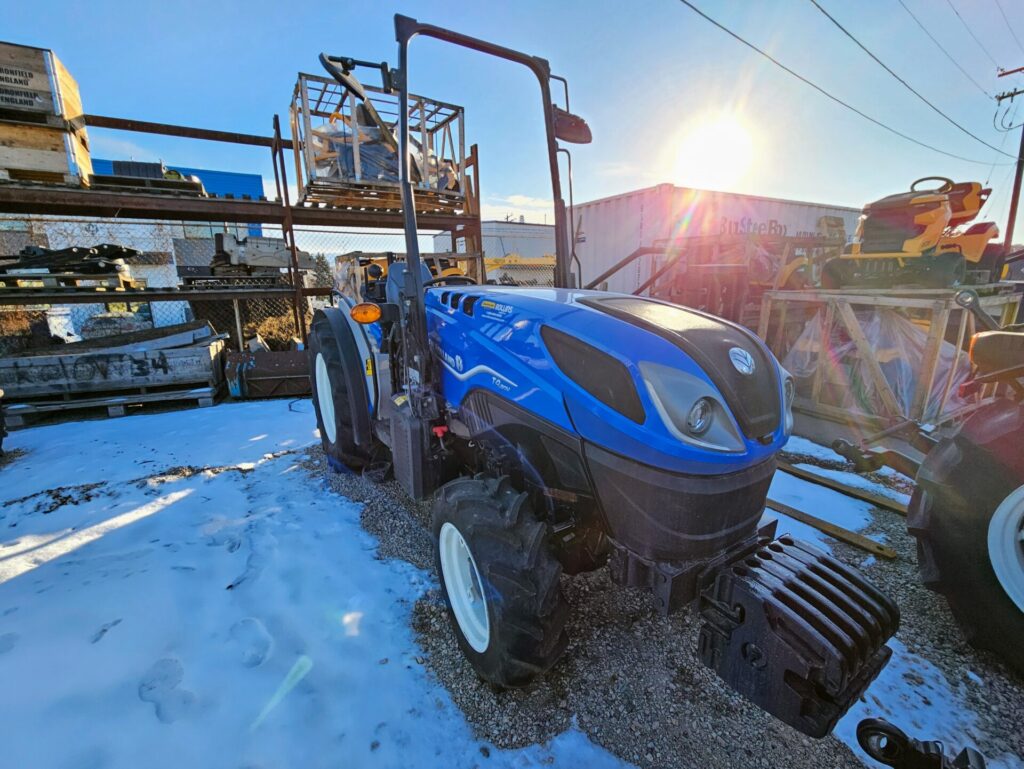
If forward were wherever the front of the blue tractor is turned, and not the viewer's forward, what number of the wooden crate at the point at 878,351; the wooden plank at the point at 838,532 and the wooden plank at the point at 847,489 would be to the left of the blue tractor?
3

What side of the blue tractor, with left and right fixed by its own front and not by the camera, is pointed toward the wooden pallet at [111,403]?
back

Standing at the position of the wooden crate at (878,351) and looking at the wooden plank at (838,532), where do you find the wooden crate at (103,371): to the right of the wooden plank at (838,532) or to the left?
right

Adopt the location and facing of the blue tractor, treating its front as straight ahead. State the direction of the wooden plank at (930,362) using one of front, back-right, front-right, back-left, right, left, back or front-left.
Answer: left

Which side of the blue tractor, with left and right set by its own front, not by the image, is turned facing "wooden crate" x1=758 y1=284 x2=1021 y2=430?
left

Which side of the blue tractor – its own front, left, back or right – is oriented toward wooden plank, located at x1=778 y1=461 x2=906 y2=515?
left

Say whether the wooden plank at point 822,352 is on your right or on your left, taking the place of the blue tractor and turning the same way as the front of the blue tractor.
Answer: on your left

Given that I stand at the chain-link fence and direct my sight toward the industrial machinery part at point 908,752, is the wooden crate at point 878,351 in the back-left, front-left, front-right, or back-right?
front-left

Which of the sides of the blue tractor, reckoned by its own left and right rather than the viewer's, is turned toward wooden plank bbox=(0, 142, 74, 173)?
back

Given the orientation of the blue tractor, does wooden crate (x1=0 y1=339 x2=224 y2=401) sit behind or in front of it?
behind

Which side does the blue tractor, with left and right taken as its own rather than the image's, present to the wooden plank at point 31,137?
back

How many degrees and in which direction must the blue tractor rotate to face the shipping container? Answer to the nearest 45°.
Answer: approximately 135° to its left

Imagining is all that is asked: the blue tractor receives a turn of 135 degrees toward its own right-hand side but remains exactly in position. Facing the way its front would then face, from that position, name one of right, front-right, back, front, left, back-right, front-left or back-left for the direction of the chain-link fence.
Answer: front-right

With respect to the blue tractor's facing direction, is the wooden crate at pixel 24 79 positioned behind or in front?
behind

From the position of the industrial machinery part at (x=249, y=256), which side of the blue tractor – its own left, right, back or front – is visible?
back

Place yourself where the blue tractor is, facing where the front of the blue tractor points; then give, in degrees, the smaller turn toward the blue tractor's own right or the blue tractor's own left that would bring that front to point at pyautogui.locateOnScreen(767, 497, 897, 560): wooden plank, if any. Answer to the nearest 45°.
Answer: approximately 90° to the blue tractor's own left
